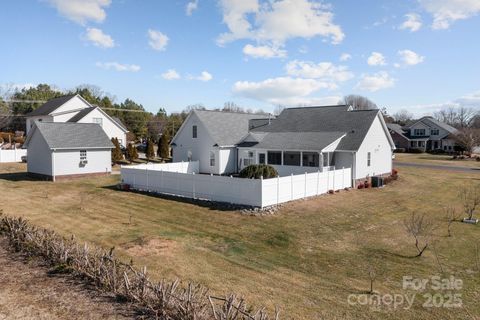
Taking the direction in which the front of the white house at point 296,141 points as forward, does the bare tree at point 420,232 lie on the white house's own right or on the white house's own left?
on the white house's own right

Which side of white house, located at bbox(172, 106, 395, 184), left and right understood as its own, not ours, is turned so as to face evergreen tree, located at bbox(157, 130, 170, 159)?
left

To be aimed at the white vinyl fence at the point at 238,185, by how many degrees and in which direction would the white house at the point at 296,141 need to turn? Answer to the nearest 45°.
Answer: approximately 135° to its right

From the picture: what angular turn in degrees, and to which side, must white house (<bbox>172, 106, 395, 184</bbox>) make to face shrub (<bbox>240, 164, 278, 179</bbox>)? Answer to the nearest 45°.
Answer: approximately 135° to its right

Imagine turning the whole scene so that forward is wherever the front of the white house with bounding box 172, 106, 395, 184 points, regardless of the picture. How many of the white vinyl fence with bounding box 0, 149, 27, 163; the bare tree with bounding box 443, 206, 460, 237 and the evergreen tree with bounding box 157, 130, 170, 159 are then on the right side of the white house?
1

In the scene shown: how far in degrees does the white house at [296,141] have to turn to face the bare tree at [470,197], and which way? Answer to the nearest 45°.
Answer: approximately 90° to its right

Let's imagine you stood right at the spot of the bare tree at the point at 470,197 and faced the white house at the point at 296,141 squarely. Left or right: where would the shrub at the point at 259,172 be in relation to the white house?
left

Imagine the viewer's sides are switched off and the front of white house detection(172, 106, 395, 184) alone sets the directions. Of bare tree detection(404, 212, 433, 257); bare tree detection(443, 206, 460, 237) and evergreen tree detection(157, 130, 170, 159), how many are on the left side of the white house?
1

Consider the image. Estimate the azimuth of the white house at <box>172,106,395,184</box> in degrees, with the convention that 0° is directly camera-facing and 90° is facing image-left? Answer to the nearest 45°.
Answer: approximately 225°

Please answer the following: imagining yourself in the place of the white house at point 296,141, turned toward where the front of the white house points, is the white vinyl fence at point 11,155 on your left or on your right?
on your left
